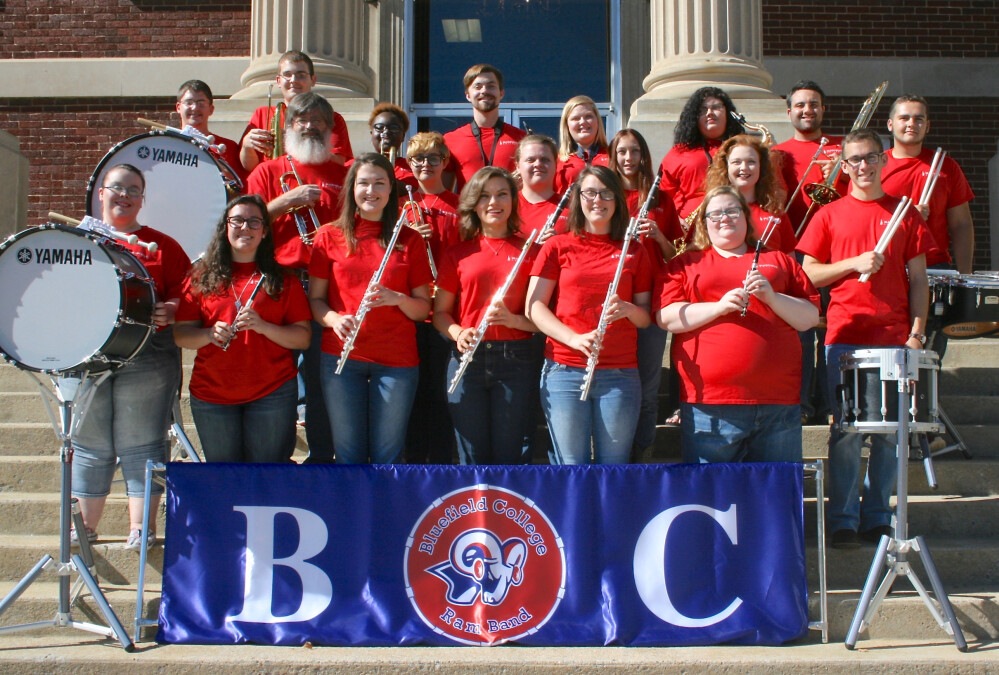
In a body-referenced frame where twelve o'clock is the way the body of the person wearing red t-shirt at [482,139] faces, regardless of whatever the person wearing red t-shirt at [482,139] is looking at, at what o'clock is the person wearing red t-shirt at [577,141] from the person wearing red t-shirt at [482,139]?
the person wearing red t-shirt at [577,141] is roughly at 10 o'clock from the person wearing red t-shirt at [482,139].

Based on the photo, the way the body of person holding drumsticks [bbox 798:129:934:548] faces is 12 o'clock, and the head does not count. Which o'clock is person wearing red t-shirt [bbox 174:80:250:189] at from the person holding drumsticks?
The person wearing red t-shirt is roughly at 3 o'clock from the person holding drumsticks.

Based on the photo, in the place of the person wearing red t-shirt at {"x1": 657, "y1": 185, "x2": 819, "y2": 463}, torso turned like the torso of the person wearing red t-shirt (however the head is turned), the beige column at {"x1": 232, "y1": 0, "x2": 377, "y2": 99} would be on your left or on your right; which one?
on your right

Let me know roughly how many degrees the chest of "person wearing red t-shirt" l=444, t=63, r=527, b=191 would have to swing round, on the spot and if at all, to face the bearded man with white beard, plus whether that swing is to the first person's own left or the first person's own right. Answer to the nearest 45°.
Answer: approximately 45° to the first person's own right

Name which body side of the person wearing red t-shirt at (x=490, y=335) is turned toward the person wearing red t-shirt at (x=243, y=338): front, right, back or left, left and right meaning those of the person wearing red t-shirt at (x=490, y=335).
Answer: right

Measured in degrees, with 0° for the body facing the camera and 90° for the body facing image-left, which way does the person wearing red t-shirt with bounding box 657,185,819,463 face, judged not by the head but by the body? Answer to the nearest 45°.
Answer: approximately 0°

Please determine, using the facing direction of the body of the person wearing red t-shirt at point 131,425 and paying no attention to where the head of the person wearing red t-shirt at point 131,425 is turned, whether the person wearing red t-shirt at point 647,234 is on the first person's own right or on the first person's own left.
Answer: on the first person's own left

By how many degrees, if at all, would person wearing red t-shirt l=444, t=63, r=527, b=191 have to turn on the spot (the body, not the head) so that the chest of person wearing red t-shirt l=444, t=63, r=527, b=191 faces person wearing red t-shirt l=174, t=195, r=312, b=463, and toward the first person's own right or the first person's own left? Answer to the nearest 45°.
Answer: approximately 45° to the first person's own right
